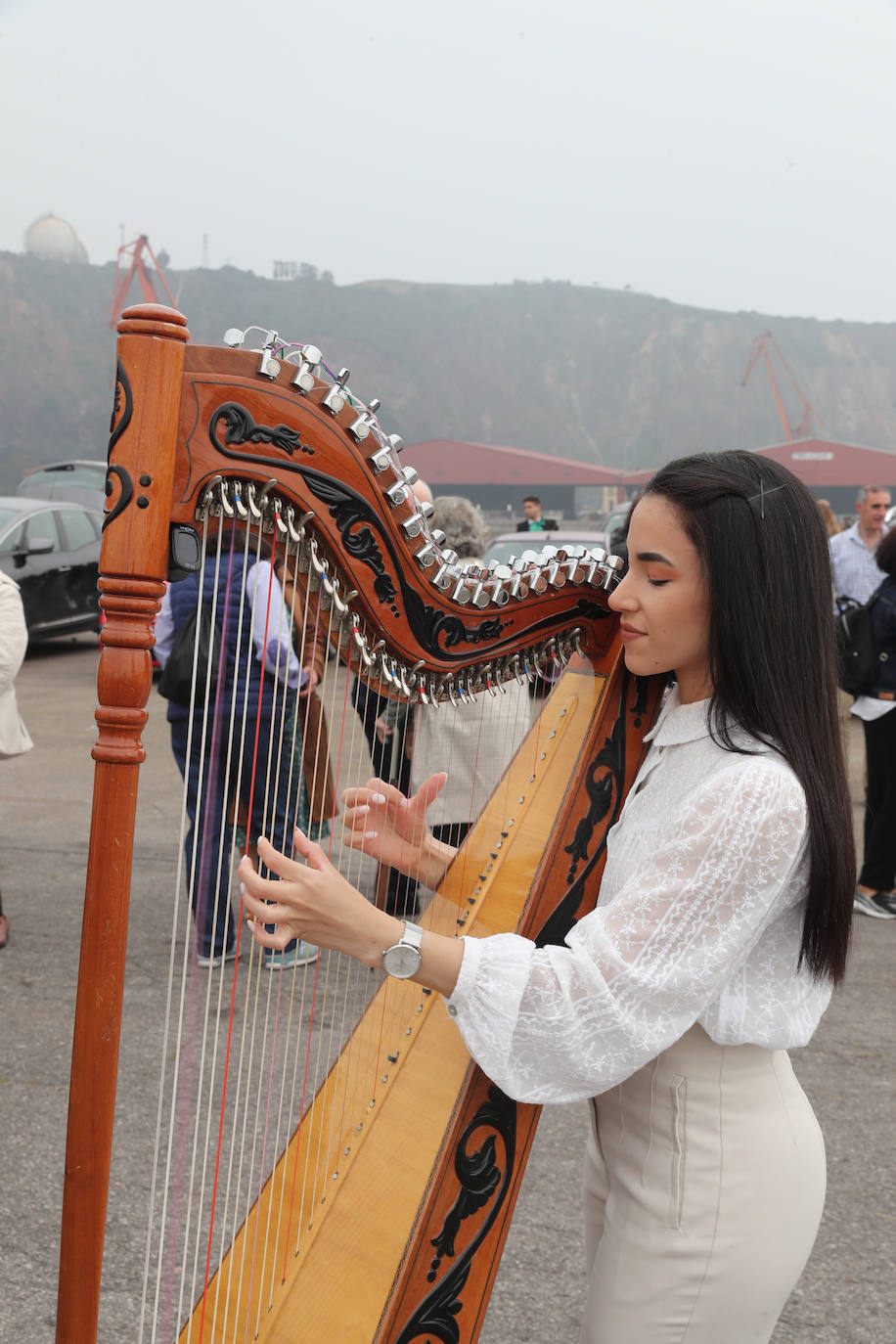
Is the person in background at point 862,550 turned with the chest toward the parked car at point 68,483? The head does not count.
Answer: no

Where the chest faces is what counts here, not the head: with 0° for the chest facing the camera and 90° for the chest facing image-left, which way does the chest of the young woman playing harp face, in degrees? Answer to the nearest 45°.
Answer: approximately 90°

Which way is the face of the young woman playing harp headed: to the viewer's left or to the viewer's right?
to the viewer's left

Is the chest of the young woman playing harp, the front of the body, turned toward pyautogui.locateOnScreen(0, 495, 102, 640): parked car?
no

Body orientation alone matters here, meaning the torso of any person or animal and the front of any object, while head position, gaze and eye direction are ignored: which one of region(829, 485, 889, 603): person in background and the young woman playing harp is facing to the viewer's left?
the young woman playing harp

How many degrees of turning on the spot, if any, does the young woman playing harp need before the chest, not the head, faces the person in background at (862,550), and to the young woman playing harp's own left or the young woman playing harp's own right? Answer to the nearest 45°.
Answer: approximately 90° to the young woman playing harp's own right

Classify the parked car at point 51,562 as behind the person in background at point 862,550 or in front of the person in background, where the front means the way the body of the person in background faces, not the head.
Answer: behind

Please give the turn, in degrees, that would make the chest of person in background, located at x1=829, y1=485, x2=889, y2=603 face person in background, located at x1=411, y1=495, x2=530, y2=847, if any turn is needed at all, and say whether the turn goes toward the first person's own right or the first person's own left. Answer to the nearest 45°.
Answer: approximately 45° to the first person's own right

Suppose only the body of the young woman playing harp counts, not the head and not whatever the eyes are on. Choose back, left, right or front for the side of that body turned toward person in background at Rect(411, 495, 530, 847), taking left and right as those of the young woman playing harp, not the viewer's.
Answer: right

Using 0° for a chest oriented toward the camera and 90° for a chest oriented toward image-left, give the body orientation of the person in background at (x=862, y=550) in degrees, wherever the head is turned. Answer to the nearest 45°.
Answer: approximately 315°

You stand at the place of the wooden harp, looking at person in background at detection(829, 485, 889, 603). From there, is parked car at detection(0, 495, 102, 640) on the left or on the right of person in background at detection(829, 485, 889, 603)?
left

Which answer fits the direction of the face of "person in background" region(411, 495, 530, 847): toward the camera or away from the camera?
away from the camera

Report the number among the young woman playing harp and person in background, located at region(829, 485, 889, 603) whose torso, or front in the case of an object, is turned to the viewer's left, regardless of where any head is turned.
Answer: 1

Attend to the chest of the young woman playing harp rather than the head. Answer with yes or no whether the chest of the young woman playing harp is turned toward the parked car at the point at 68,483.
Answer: no

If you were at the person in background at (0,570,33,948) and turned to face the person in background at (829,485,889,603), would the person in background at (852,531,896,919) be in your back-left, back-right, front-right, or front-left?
front-right
